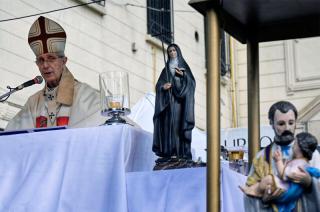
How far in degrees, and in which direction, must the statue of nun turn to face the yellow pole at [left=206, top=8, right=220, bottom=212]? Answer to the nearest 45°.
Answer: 0° — it already faces it

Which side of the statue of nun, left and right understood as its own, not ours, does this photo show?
front

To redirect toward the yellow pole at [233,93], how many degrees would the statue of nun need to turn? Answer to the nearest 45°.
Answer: approximately 180°

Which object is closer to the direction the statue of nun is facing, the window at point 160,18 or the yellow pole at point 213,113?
the yellow pole

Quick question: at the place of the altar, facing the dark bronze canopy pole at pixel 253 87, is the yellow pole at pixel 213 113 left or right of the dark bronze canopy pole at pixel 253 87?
right

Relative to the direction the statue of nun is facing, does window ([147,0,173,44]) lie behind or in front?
behind

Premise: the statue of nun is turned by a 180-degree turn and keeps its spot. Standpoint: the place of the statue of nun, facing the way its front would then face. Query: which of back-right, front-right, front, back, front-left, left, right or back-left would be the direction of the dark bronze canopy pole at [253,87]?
back-right
